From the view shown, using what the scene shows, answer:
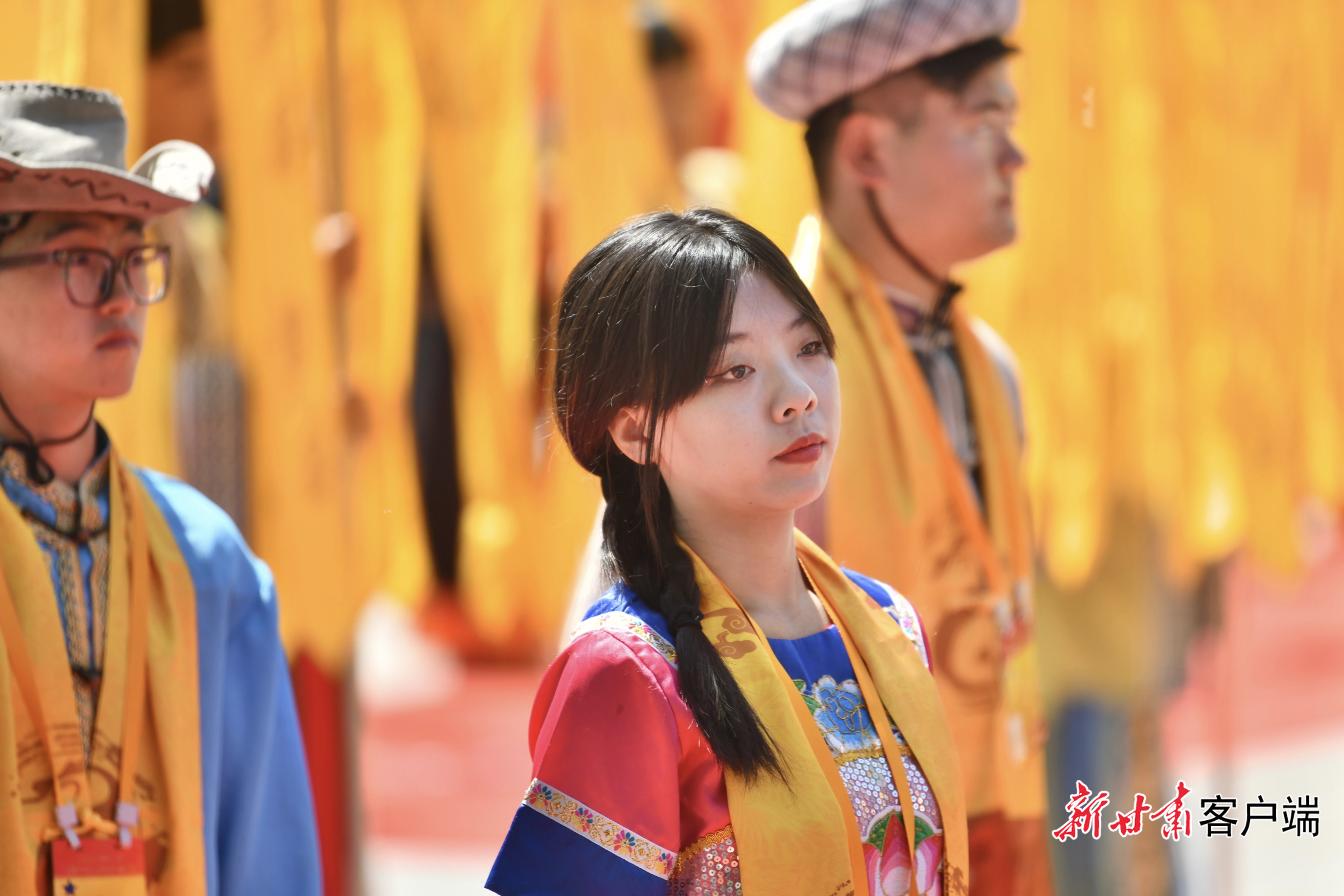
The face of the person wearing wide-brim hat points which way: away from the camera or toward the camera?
toward the camera

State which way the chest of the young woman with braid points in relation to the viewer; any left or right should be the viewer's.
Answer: facing the viewer and to the right of the viewer

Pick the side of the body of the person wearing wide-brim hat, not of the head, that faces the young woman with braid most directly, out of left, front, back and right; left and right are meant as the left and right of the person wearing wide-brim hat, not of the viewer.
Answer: front

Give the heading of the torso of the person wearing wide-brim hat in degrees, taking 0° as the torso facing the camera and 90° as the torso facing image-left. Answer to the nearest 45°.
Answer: approximately 315°

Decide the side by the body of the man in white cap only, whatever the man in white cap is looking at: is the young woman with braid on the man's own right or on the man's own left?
on the man's own right

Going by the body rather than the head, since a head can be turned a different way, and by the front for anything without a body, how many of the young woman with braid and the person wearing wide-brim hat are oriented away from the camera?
0

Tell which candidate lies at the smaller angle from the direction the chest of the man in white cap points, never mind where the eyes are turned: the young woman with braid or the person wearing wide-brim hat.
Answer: the young woman with braid

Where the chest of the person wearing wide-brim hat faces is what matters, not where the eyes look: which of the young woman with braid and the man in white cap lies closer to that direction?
the young woman with braid

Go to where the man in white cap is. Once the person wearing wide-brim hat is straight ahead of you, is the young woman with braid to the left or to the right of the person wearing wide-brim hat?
left

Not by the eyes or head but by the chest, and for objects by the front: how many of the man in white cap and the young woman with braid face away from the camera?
0

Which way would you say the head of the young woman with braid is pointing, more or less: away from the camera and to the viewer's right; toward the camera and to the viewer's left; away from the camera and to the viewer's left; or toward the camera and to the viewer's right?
toward the camera and to the viewer's right

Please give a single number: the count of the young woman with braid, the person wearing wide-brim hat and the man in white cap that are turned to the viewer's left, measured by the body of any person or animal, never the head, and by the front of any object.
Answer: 0

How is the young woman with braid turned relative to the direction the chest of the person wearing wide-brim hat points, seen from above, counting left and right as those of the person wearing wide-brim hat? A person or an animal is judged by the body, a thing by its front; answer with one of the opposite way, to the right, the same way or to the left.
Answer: the same way
